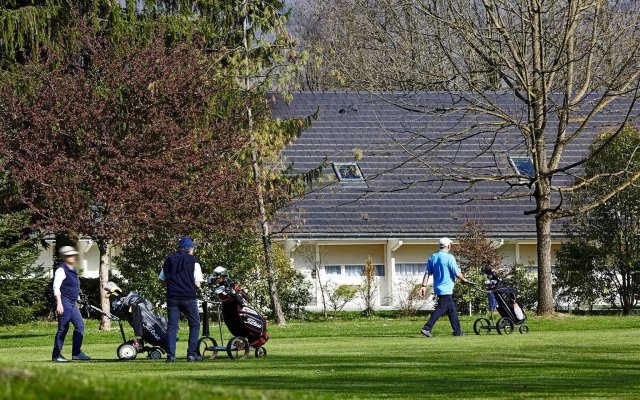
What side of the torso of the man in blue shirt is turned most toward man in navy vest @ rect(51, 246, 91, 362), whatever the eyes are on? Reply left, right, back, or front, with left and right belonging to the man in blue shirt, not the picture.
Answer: back

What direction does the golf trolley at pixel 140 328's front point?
to the viewer's right

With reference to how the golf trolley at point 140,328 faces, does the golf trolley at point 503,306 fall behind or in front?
in front

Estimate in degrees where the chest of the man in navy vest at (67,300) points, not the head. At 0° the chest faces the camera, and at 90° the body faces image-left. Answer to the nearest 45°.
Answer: approximately 270°

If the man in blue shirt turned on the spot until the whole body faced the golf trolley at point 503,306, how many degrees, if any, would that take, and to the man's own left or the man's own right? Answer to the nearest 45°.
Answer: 0° — they already face it

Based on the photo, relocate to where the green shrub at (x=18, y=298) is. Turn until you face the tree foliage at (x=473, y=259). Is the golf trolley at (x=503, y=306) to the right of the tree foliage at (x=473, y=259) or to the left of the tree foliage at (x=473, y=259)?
right
